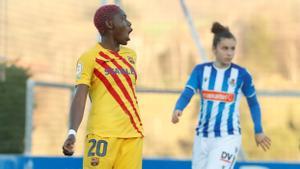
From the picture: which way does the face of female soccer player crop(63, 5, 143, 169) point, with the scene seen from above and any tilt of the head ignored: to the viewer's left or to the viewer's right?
to the viewer's right

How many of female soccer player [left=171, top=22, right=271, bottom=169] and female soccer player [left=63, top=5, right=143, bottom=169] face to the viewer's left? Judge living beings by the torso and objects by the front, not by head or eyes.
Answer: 0

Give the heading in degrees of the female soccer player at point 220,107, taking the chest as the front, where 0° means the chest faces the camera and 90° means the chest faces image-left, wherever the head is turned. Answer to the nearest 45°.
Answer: approximately 0°

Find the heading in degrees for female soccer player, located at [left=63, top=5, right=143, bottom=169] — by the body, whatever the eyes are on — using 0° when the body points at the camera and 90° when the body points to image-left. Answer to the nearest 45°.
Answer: approximately 315°

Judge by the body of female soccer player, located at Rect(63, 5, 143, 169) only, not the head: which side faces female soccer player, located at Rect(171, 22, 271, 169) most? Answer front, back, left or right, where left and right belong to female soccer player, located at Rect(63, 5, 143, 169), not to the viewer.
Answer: left

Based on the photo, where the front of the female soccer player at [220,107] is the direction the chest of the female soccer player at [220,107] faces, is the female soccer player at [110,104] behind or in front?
in front
